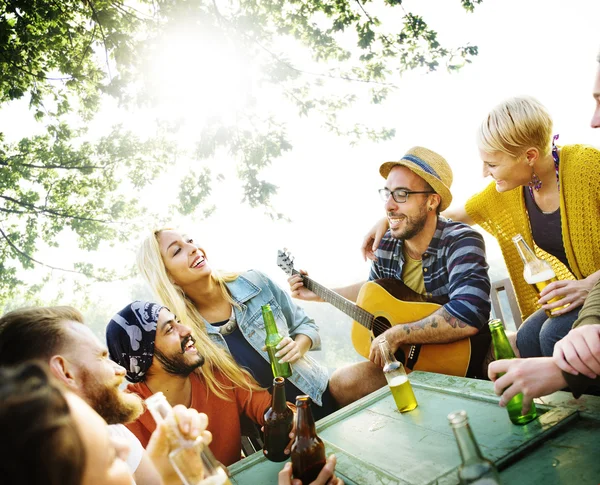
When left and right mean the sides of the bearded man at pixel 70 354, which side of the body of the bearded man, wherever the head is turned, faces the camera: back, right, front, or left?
right

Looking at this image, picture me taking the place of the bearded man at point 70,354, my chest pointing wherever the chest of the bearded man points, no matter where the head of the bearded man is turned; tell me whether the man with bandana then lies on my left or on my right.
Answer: on my left

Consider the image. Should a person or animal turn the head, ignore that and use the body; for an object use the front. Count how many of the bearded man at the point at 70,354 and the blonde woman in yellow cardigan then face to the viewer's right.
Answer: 1

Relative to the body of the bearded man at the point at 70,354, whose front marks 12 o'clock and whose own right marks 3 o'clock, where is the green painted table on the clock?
The green painted table is roughly at 1 o'clock from the bearded man.

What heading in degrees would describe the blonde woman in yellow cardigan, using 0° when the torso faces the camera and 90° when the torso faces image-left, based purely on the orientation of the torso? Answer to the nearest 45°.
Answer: approximately 45°

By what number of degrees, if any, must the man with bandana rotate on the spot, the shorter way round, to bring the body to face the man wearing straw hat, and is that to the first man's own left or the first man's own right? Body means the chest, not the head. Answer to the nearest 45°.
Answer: approximately 45° to the first man's own left

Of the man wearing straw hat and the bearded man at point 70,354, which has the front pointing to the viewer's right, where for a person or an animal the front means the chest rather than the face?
the bearded man

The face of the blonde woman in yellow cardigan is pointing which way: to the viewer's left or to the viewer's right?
to the viewer's left
